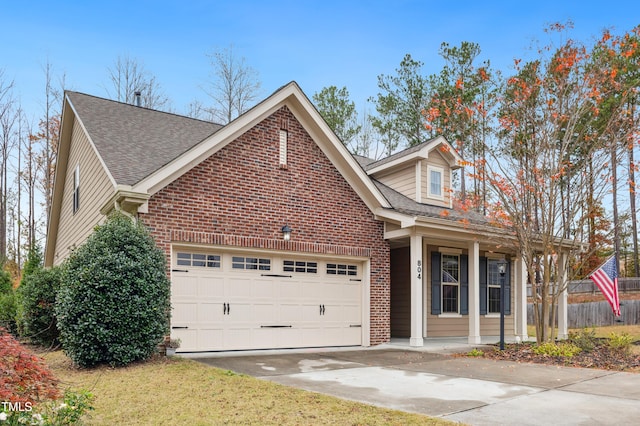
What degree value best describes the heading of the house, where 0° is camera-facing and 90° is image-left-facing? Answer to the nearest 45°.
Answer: approximately 315°

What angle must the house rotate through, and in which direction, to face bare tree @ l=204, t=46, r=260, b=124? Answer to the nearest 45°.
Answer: approximately 135° to its left

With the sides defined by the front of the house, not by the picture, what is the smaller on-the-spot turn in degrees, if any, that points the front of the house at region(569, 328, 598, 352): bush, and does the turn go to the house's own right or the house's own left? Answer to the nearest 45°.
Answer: approximately 45° to the house's own left

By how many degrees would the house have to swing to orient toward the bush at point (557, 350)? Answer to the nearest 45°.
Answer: approximately 45° to its left

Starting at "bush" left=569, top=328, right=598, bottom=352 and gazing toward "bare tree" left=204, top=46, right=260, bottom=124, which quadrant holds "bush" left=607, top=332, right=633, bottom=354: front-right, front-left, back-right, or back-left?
back-right

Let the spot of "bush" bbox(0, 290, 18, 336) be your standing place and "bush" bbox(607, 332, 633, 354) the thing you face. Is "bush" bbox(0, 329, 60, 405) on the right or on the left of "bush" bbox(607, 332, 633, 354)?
right

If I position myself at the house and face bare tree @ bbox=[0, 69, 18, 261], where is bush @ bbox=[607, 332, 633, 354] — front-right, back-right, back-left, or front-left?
back-right
